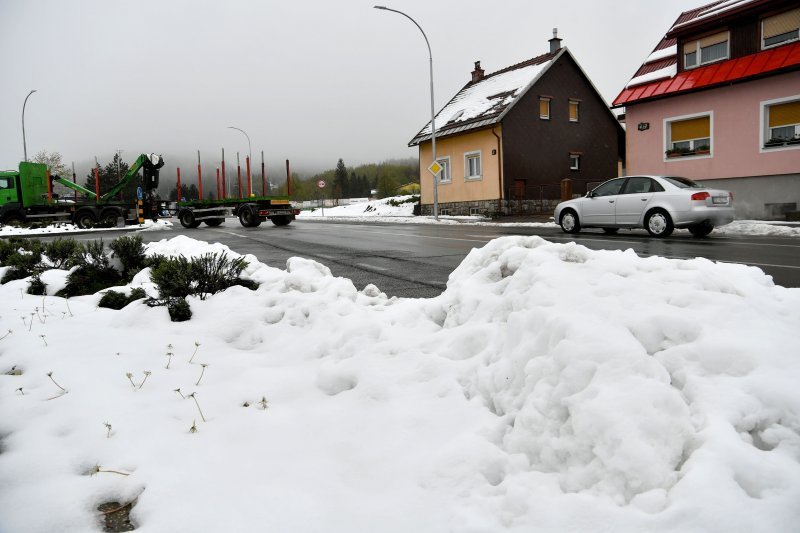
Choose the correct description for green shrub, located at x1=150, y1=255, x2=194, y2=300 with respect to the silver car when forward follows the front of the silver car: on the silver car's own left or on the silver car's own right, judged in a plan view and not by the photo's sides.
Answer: on the silver car's own left

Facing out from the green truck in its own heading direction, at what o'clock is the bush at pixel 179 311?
The bush is roughly at 9 o'clock from the green truck.

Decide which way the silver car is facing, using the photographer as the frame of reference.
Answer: facing away from the viewer and to the left of the viewer

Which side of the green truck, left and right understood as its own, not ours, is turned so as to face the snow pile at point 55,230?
left

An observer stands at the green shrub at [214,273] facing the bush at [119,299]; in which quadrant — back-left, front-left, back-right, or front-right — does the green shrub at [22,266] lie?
front-right

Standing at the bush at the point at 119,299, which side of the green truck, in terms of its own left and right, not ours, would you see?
left

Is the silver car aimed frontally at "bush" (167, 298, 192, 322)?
no

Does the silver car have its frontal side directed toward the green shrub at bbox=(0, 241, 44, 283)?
no

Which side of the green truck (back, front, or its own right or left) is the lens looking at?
left

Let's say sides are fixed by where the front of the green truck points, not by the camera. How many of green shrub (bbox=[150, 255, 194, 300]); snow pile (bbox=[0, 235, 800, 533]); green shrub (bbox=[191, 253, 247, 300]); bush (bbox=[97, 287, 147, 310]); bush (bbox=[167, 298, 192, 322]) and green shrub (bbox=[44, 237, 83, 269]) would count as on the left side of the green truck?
6

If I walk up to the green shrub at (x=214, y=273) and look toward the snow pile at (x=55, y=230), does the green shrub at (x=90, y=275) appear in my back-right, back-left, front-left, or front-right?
front-left

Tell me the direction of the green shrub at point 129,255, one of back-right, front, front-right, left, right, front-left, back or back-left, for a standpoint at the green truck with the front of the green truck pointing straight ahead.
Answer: left

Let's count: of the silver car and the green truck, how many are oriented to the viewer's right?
0

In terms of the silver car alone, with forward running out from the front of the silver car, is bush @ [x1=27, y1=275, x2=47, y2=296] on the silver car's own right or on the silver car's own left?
on the silver car's own left

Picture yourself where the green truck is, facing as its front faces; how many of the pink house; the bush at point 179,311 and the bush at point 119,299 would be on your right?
0

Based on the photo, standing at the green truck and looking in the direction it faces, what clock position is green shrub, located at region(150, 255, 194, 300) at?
The green shrub is roughly at 9 o'clock from the green truck.

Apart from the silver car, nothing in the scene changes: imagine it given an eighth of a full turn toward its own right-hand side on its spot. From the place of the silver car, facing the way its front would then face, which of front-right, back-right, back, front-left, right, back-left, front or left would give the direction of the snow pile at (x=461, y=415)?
back
